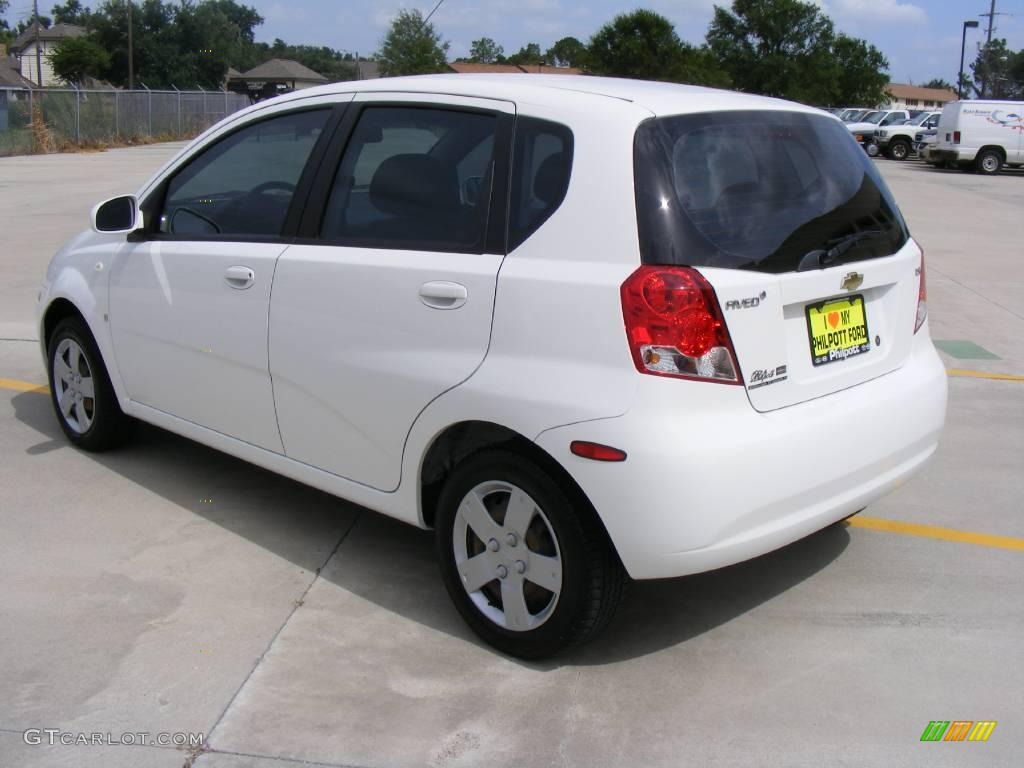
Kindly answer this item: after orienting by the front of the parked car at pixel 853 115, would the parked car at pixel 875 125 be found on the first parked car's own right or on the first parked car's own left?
on the first parked car's own left

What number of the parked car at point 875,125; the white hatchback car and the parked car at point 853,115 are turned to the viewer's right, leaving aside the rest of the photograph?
0

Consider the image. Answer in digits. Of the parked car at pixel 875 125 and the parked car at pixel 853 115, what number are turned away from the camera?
0

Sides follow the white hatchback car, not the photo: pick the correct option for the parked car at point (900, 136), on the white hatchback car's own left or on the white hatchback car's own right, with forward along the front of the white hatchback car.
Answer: on the white hatchback car's own right

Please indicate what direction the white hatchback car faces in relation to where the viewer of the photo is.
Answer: facing away from the viewer and to the left of the viewer

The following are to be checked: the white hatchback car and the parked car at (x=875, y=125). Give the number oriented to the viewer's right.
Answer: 0

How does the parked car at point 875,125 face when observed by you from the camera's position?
facing the viewer and to the left of the viewer

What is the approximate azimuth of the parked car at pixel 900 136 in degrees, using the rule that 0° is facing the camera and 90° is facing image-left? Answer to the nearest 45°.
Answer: approximately 45°

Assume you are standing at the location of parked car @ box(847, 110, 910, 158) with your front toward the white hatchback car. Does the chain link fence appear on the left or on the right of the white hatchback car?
right

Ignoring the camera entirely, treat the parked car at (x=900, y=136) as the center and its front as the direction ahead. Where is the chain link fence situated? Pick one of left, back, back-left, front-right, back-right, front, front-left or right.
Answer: front

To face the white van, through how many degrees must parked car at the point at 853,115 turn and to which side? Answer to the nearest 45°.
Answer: approximately 45° to its left

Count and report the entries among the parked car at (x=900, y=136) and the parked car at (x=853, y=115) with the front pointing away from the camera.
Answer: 0

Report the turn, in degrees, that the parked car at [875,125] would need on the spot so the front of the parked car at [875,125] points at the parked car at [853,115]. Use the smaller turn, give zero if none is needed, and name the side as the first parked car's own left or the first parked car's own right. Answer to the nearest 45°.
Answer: approximately 135° to the first parked car's own right
